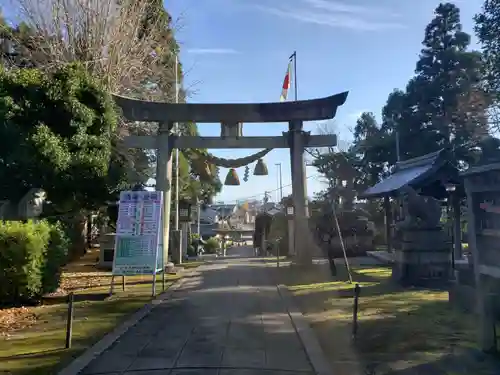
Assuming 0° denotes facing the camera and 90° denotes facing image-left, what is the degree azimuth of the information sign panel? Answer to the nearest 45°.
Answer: approximately 0°

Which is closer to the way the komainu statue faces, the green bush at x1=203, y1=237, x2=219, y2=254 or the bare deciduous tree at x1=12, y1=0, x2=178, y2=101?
the bare deciduous tree

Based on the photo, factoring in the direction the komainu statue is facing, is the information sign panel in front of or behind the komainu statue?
in front

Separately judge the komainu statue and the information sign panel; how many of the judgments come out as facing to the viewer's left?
1

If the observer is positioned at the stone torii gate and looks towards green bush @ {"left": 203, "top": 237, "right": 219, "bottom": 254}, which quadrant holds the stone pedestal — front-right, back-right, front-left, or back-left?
back-right

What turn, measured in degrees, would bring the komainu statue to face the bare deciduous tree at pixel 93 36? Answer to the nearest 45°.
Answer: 0° — it already faces it

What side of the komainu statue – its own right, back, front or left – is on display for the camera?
left

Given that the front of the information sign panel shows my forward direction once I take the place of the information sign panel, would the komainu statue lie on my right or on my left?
on my left
